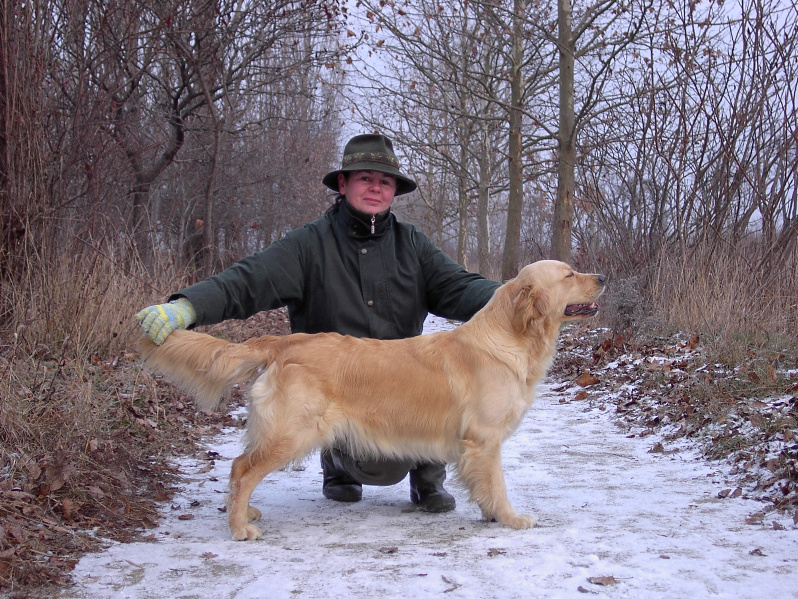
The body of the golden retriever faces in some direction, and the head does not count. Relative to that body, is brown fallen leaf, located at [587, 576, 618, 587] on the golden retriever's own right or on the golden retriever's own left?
on the golden retriever's own right

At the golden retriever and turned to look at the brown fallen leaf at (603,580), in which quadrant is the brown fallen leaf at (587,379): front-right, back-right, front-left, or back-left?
back-left

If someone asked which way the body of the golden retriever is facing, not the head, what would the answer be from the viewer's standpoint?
to the viewer's right

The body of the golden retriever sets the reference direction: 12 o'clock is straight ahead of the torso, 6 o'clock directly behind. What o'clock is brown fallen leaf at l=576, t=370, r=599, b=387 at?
The brown fallen leaf is roughly at 10 o'clock from the golden retriever.

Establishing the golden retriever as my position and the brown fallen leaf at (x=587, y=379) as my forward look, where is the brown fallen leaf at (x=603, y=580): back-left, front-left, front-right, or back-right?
back-right
